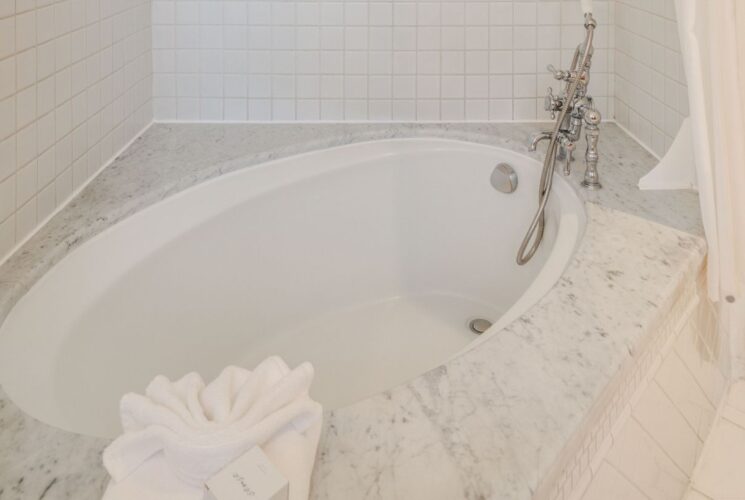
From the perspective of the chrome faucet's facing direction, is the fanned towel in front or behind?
in front

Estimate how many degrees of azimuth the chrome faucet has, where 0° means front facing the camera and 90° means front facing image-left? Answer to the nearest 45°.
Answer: approximately 45°
